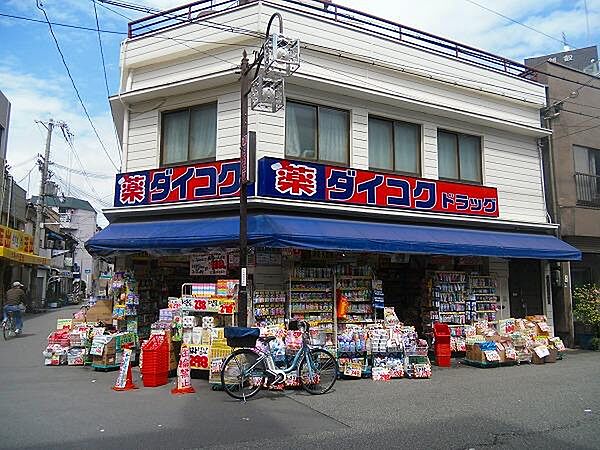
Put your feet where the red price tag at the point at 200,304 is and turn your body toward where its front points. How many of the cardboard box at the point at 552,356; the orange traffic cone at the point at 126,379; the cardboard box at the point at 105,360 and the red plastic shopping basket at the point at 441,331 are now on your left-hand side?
2

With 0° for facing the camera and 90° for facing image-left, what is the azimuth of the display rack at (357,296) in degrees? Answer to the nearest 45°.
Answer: approximately 0°

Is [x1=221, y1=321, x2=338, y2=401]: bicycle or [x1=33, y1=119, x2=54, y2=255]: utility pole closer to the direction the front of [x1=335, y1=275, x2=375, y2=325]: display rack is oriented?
the bicycle

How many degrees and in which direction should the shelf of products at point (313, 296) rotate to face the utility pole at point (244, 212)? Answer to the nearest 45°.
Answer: approximately 45° to its right

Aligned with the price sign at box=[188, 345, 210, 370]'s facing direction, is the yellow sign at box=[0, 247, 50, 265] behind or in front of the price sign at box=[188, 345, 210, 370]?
behind

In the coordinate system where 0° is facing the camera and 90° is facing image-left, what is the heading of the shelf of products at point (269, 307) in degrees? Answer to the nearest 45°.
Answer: approximately 0°

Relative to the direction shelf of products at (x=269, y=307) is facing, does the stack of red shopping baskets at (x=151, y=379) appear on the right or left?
on its right

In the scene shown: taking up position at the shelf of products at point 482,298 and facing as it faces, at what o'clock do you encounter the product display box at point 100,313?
The product display box is roughly at 2 o'clock from the shelf of products.

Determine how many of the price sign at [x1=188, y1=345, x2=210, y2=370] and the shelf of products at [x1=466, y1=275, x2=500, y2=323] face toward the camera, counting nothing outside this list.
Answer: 2
